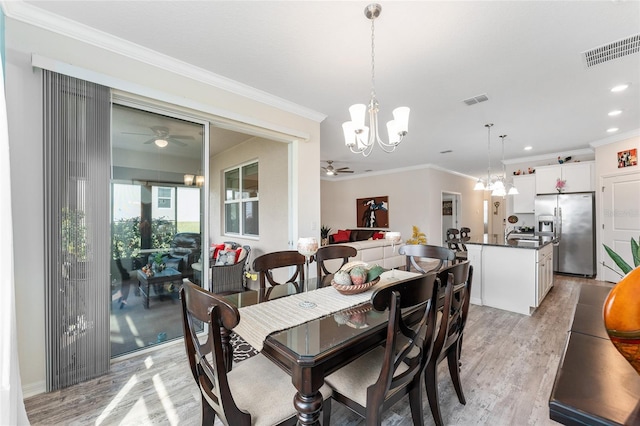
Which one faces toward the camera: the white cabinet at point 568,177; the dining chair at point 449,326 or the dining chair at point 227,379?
the white cabinet

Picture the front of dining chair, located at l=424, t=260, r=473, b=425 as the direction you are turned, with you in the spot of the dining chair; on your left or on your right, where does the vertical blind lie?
on your left

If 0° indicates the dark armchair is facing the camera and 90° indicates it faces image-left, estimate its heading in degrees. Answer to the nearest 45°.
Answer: approximately 45°

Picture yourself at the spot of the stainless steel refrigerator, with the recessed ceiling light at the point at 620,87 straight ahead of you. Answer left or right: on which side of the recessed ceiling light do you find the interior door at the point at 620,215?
left

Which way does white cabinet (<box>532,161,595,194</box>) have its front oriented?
toward the camera

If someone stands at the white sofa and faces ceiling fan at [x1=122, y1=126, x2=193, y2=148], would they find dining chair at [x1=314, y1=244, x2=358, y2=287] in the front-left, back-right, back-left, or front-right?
front-left

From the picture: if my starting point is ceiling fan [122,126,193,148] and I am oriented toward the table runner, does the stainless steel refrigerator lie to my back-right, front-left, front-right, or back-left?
front-left

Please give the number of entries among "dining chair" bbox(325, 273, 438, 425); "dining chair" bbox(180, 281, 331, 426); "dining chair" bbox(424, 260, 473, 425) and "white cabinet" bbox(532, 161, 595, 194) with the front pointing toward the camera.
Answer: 1

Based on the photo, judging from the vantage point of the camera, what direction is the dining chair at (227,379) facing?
facing away from the viewer and to the right of the viewer

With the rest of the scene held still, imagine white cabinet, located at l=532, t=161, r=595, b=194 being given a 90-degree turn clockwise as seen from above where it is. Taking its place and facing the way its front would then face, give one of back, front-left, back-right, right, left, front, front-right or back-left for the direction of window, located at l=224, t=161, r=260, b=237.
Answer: front-left

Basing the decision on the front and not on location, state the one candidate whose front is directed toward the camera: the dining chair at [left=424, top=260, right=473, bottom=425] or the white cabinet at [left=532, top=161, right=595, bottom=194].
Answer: the white cabinet

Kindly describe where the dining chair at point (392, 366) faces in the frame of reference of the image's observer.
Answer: facing away from the viewer and to the left of the viewer

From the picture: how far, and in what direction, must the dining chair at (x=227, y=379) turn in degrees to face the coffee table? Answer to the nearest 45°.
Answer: approximately 90° to its left

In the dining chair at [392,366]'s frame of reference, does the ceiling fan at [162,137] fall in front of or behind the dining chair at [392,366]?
in front

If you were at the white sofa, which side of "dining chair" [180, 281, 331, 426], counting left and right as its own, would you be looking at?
front

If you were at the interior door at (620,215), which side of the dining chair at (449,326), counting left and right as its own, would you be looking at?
right

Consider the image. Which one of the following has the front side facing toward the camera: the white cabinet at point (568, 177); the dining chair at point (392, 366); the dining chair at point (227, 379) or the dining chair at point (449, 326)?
the white cabinet

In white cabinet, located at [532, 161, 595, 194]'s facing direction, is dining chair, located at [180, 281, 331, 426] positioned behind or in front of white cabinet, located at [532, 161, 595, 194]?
in front
